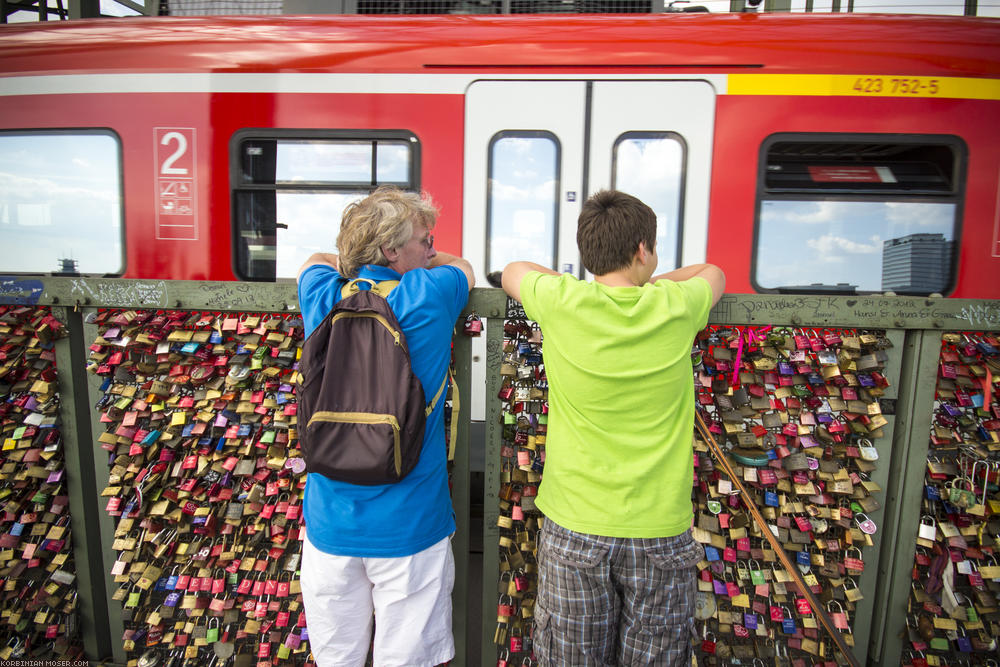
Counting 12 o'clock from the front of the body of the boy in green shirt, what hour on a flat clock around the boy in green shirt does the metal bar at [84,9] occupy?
The metal bar is roughly at 10 o'clock from the boy in green shirt.

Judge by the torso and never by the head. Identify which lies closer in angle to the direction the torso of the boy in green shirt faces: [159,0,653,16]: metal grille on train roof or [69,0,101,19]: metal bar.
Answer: the metal grille on train roof

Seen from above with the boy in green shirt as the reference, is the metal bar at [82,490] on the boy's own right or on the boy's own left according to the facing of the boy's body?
on the boy's own left

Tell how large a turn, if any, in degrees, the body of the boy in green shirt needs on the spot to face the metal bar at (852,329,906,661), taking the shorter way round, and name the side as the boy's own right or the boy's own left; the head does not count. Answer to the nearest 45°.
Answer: approximately 45° to the boy's own right

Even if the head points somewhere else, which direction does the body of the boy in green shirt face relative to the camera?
away from the camera

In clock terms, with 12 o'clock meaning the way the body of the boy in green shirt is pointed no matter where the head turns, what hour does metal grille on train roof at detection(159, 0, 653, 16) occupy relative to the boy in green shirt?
The metal grille on train roof is roughly at 11 o'clock from the boy in green shirt.

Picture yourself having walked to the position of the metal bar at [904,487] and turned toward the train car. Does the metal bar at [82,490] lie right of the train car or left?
left

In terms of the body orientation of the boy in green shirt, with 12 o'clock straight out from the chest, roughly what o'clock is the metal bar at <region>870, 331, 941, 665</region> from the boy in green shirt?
The metal bar is roughly at 2 o'clock from the boy in green shirt.

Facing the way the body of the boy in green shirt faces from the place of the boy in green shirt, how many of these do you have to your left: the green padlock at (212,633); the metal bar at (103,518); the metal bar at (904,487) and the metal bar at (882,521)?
2

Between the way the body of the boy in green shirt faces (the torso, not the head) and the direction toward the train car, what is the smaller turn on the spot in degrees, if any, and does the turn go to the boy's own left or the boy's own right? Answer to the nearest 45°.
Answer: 0° — they already face it
